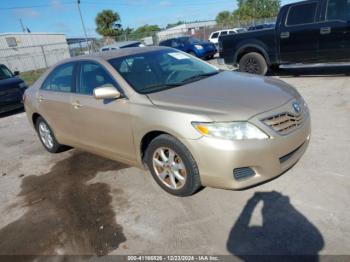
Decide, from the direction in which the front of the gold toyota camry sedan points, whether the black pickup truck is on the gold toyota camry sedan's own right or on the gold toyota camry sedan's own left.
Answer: on the gold toyota camry sedan's own left

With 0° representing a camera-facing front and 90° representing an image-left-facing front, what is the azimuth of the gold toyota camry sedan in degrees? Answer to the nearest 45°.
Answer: approximately 315°
